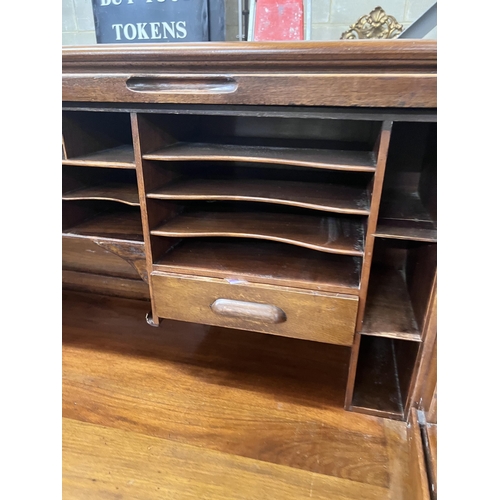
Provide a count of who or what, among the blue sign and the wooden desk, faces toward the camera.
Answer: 2

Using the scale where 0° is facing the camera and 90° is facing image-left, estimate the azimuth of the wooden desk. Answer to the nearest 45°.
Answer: approximately 0°
